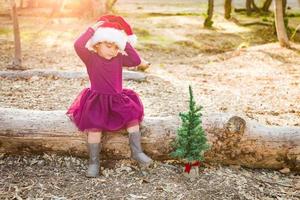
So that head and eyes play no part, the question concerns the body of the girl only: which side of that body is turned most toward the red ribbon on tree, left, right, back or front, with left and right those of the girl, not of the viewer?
left

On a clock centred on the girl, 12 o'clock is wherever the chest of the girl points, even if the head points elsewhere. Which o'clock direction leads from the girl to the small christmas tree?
The small christmas tree is roughly at 10 o'clock from the girl.

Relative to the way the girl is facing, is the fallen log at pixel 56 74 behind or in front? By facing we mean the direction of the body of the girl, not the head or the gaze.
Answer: behind

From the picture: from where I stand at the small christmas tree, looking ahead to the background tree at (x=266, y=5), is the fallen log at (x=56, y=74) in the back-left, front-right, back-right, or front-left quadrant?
front-left

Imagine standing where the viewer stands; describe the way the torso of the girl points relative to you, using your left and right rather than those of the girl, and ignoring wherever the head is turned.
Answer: facing the viewer

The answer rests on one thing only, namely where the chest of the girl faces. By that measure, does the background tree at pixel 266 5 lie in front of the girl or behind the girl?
behind
